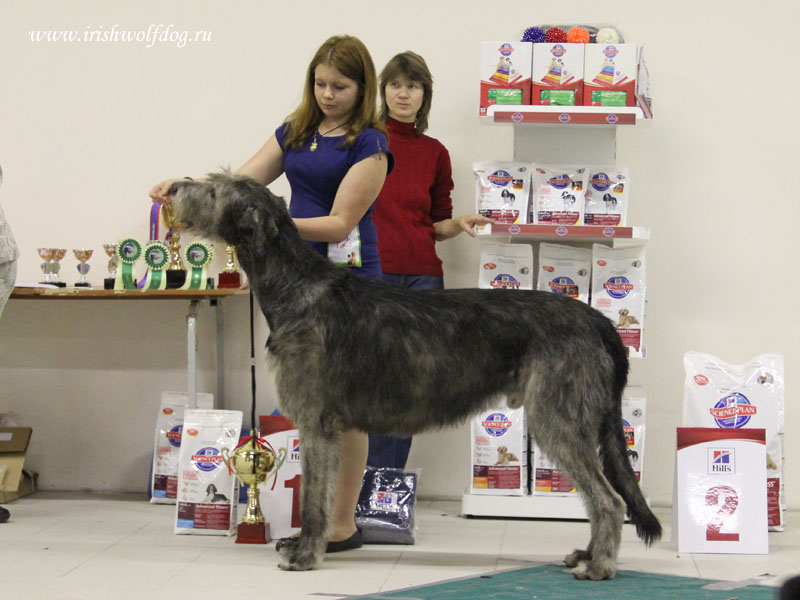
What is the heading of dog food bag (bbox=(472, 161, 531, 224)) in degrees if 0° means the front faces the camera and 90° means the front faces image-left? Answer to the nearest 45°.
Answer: approximately 0°

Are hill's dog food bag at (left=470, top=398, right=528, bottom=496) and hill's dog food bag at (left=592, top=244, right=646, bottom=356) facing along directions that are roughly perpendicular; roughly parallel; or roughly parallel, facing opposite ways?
roughly parallel

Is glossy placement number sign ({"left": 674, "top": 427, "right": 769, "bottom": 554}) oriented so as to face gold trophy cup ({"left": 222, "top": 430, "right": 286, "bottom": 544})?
no

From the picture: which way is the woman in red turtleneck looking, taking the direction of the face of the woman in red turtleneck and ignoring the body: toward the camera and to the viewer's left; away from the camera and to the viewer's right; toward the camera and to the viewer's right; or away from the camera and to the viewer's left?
toward the camera and to the viewer's left

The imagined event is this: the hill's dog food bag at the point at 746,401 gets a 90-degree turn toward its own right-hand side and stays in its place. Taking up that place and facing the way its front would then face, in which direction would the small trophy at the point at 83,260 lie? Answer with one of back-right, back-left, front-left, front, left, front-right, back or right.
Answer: front

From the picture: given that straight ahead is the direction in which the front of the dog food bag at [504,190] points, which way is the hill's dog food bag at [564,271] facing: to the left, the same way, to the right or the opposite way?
the same way

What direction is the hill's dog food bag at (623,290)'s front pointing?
toward the camera

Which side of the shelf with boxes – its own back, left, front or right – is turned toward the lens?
front

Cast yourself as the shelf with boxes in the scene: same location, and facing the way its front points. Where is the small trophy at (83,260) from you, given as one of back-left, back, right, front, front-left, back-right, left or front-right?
right

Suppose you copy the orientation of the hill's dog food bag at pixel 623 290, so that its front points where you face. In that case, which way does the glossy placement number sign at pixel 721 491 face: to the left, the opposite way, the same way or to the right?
the same way

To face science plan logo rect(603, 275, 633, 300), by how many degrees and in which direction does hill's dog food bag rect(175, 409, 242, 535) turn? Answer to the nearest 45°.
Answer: approximately 90° to its left

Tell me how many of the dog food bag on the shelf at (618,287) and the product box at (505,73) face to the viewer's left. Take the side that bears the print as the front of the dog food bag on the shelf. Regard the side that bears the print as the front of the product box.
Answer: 0

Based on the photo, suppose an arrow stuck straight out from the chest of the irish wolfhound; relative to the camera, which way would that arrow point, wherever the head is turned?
to the viewer's left
